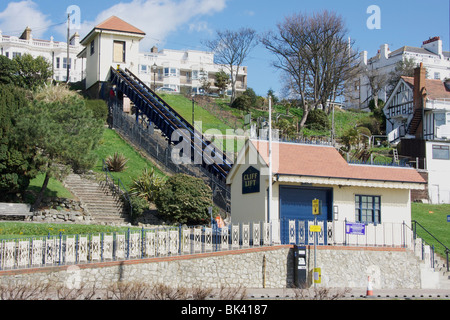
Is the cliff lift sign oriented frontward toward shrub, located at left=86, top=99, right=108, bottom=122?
no

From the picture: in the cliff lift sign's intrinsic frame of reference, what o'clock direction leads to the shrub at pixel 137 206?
The shrub is roughly at 3 o'clock from the cliff lift sign.

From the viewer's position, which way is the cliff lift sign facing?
facing the viewer and to the left of the viewer

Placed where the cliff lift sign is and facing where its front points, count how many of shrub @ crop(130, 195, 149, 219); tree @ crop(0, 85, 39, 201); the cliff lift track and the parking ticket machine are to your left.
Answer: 1

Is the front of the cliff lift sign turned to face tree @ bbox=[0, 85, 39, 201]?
no

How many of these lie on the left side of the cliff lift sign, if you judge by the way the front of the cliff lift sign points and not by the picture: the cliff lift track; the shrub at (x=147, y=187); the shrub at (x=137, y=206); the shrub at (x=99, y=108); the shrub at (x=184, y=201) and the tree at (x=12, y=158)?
0

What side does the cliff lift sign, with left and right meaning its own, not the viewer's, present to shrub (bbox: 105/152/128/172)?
right

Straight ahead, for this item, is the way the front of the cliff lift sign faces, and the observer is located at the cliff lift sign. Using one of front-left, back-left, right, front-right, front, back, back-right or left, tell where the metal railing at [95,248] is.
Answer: front

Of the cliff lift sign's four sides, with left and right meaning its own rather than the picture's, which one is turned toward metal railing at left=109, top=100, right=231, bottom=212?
right

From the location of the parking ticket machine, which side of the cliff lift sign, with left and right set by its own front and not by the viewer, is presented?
left

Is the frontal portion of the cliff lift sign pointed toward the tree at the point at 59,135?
no

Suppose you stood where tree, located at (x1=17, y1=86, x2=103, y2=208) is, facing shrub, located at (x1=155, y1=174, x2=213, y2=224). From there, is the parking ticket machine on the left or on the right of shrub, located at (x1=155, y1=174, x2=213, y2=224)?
right

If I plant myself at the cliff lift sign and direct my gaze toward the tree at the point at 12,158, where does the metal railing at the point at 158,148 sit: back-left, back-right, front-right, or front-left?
front-right

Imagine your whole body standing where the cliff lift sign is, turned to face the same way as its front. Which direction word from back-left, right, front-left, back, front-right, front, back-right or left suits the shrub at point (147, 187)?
right
